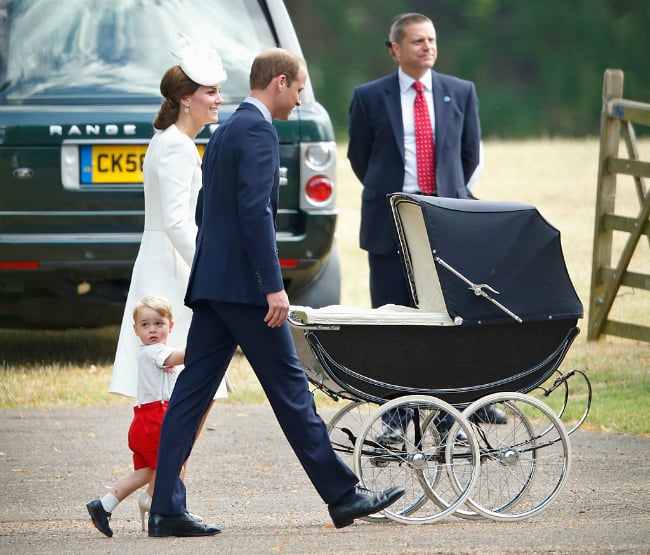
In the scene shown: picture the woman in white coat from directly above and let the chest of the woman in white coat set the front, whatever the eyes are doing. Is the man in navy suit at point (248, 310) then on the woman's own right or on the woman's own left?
on the woman's own right

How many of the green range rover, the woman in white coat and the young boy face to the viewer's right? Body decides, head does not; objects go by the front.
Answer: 2

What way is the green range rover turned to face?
away from the camera

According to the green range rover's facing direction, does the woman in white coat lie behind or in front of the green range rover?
behind

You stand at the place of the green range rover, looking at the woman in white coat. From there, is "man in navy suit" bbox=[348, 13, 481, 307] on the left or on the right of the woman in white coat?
left

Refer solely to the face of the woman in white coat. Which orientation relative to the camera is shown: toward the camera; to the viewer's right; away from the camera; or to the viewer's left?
to the viewer's right

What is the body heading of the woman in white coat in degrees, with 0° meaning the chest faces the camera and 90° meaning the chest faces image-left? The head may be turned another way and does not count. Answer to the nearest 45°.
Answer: approximately 270°

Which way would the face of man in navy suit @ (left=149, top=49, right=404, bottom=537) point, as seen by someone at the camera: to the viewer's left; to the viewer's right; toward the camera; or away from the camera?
to the viewer's right

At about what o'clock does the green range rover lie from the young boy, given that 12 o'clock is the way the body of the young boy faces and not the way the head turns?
The green range rover is roughly at 9 o'clock from the young boy.

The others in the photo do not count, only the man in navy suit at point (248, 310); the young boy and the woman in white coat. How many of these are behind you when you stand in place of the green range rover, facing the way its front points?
3

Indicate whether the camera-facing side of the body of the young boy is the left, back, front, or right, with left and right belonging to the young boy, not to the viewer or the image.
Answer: right
